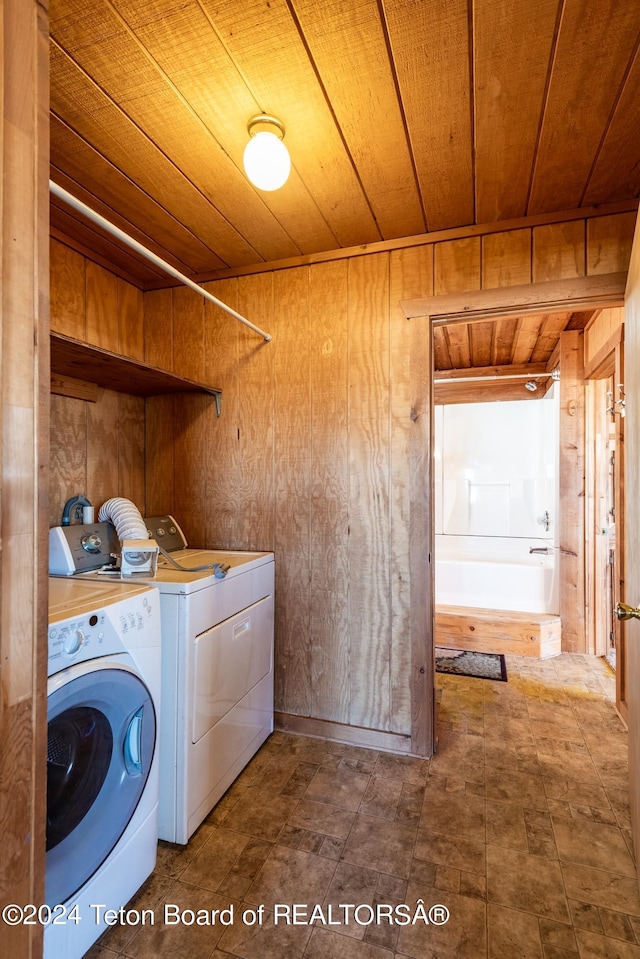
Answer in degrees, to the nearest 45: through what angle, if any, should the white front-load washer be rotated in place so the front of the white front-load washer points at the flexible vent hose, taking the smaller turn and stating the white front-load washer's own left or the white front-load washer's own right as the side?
approximately 135° to the white front-load washer's own left

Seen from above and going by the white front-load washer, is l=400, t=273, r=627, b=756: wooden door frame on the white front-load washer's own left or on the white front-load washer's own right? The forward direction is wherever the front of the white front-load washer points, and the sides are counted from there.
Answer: on the white front-load washer's own left

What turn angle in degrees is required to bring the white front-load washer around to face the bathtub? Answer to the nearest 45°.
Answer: approximately 90° to its left

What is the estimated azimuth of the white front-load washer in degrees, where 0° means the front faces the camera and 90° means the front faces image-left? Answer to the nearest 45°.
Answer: approximately 315°

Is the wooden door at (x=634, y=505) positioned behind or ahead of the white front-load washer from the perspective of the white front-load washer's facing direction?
ahead

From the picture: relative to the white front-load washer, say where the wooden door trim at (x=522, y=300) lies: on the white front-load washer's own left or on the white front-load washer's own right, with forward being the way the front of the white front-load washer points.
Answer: on the white front-load washer's own left
